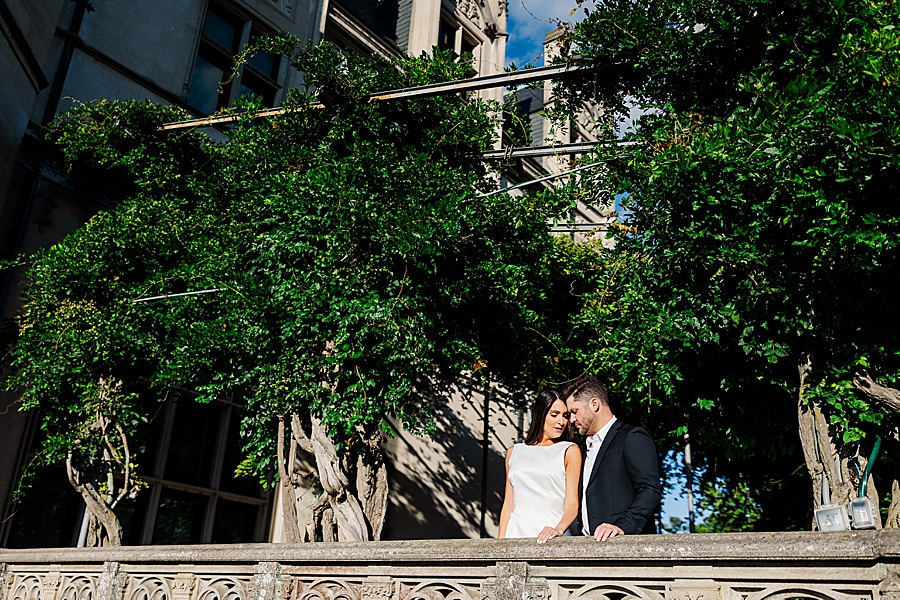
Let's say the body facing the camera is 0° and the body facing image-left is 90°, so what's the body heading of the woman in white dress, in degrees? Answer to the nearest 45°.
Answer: approximately 0°

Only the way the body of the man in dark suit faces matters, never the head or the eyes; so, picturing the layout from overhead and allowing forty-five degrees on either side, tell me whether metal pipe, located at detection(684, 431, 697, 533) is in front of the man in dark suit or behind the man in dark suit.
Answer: behind

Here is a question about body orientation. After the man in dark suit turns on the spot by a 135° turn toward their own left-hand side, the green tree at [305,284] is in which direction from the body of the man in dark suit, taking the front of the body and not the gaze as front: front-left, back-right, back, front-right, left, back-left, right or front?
back-left

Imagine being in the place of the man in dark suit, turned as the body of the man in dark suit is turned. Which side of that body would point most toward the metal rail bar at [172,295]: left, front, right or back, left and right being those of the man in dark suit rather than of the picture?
right

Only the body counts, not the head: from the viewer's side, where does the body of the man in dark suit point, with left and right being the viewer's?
facing the viewer and to the left of the viewer

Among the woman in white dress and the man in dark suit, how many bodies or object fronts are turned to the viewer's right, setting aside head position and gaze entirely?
0

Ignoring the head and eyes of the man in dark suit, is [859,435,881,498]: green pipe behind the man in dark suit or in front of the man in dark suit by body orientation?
behind
